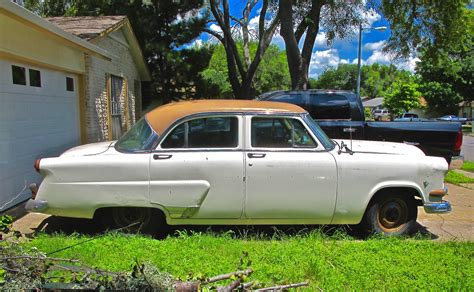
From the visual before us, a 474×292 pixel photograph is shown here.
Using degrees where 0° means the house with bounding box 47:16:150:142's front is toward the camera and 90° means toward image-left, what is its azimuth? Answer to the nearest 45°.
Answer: approximately 315°

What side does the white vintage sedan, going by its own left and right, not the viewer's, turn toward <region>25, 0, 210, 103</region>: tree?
left

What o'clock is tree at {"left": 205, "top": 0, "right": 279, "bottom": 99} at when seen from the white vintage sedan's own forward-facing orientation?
The tree is roughly at 9 o'clock from the white vintage sedan.

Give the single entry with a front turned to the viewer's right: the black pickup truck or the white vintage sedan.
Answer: the white vintage sedan

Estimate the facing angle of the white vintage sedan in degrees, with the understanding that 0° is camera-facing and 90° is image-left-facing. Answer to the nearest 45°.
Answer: approximately 270°

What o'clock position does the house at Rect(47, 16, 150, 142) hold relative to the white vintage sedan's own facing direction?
The house is roughly at 8 o'clock from the white vintage sedan.

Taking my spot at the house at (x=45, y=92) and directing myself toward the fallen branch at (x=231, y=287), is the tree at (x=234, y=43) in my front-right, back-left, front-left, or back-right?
back-left

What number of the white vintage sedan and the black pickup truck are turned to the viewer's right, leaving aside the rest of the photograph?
1

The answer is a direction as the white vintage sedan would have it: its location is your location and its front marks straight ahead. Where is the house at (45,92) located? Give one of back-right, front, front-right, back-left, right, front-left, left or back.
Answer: back-left

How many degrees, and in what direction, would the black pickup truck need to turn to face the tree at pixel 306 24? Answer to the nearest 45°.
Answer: approximately 90° to its right

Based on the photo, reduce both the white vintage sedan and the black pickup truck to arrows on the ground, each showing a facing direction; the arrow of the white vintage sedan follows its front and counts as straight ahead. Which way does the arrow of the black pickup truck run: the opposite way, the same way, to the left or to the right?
the opposite way

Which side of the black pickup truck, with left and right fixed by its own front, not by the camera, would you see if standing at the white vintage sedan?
left

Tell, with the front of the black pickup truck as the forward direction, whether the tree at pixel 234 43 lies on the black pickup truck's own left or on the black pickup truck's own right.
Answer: on the black pickup truck's own right
